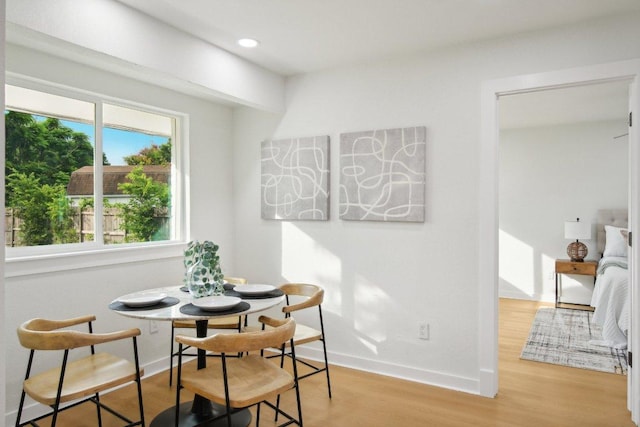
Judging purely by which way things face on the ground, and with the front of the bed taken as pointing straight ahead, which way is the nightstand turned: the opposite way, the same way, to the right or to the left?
the same way

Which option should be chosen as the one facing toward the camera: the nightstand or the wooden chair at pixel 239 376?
the nightstand

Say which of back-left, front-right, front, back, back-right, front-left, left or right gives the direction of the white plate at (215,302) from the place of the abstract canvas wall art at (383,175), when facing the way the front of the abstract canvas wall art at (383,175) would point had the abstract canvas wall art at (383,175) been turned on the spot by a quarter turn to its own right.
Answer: left

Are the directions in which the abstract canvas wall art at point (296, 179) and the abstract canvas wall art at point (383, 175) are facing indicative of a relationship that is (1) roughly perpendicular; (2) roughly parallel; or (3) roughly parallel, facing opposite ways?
roughly parallel

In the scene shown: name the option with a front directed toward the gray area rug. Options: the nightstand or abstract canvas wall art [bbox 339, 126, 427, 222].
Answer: the nightstand

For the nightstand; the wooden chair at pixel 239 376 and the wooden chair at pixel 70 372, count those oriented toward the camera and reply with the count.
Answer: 1

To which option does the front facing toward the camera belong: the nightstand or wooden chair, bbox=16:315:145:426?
the nightstand

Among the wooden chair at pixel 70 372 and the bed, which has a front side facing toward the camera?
the bed

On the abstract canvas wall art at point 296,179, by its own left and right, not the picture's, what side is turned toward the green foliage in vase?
front

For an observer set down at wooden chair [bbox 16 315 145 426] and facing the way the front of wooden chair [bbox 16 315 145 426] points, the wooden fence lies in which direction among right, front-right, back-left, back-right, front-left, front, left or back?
front-left

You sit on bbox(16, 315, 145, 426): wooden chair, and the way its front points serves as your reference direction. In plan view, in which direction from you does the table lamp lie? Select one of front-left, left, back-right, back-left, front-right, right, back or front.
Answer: front-right

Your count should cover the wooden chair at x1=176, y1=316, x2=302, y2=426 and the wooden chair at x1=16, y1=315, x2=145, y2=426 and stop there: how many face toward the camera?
0

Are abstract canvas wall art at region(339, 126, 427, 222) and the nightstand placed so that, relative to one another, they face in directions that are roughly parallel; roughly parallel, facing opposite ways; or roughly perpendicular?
roughly parallel

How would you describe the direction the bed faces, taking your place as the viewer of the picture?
facing the viewer

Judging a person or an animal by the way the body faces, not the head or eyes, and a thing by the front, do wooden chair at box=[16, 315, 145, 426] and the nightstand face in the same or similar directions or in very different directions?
very different directions

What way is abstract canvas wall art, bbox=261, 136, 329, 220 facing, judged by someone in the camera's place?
facing the viewer and to the left of the viewer

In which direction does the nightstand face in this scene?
toward the camera

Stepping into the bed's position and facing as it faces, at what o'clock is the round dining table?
The round dining table is roughly at 1 o'clock from the bed.

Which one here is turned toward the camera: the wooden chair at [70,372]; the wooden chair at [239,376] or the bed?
the bed

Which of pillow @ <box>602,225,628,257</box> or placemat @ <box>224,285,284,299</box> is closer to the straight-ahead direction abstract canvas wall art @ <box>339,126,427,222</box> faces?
the placemat

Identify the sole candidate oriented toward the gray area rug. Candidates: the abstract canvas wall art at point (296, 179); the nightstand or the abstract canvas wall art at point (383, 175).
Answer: the nightstand

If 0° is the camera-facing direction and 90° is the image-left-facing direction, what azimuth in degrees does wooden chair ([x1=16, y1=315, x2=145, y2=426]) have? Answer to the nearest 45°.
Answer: approximately 225°
